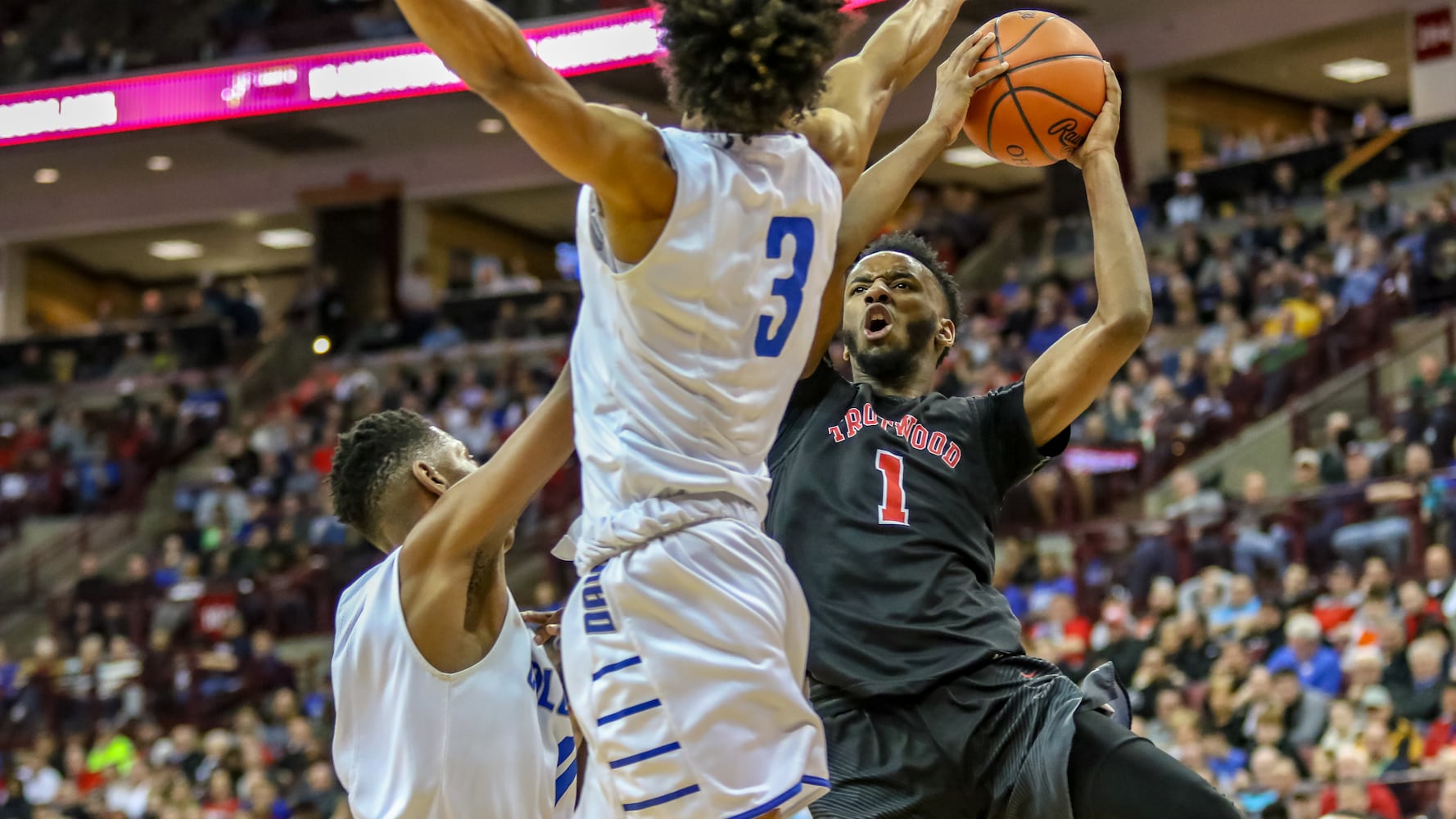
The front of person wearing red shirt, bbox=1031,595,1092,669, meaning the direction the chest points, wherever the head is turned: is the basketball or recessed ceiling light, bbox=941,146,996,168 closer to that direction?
the basketball

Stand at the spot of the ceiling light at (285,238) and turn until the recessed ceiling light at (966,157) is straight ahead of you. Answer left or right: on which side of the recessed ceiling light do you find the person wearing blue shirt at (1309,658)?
right

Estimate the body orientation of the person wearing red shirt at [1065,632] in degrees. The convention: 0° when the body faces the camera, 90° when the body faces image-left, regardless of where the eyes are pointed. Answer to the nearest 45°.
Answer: approximately 45°

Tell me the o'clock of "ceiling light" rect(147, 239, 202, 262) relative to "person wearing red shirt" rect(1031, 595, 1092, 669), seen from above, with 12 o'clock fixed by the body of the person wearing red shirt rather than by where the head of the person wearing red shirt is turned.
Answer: The ceiling light is roughly at 3 o'clock from the person wearing red shirt.

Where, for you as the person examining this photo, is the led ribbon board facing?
facing the viewer

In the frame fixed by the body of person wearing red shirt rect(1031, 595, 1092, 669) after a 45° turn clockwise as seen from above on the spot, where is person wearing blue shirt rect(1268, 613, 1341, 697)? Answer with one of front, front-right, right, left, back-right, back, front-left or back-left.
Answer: back-left

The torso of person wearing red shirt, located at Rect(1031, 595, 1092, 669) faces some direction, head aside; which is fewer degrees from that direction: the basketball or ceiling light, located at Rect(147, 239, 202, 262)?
the basketball

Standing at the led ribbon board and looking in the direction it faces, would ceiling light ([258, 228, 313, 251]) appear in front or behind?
behind

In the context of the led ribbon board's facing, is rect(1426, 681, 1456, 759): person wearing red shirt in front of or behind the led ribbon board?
in front

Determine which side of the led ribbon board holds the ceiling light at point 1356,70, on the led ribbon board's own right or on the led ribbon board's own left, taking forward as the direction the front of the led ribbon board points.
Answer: on the led ribbon board's own left

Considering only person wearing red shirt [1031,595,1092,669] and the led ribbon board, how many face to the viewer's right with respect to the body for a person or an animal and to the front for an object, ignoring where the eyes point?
0

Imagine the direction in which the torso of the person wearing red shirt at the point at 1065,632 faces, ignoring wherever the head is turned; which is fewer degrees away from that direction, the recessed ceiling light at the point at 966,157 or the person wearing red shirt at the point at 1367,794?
the person wearing red shirt

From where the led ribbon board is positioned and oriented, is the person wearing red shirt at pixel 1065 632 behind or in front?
in front
